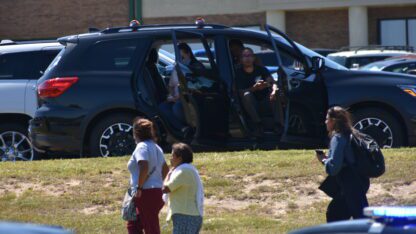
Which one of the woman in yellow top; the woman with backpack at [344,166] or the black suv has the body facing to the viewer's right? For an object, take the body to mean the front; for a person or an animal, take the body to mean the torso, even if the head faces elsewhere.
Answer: the black suv

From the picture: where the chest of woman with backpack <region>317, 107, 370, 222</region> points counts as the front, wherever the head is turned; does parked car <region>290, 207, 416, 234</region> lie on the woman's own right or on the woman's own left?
on the woman's own left

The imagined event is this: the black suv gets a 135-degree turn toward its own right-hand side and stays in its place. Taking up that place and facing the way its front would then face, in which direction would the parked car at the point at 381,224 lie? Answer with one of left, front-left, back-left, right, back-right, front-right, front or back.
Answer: front-left

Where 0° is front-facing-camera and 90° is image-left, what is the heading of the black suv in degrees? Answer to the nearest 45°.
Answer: approximately 270°

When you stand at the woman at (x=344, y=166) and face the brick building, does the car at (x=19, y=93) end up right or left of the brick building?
left

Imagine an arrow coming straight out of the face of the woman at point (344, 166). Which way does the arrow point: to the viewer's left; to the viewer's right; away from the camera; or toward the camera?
to the viewer's left

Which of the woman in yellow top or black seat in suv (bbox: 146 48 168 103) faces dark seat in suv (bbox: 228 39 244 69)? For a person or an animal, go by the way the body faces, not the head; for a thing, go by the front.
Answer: black seat in suv (bbox: 146 48 168 103)

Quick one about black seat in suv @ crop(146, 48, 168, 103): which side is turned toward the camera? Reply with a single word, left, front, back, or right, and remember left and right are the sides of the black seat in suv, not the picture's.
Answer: right

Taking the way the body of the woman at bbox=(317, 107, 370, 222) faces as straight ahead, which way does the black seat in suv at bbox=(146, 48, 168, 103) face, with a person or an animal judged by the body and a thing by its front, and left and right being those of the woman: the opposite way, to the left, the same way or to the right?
the opposite way

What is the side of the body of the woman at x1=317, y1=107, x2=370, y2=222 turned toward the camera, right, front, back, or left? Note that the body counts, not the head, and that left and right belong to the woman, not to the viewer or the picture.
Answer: left

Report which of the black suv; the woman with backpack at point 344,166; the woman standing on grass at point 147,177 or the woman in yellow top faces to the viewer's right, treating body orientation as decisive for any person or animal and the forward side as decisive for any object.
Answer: the black suv

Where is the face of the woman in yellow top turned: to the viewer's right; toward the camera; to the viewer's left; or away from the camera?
to the viewer's left

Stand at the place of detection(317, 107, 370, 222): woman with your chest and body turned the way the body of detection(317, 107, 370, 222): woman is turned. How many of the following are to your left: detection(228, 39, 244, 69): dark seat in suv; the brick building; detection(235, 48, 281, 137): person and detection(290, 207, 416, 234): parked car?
1

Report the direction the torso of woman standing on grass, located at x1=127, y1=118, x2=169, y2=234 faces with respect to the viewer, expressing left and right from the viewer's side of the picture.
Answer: facing away from the viewer and to the left of the viewer
